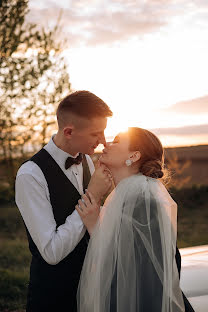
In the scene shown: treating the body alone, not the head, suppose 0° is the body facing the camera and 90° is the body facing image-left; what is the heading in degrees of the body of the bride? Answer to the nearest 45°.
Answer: approximately 135°

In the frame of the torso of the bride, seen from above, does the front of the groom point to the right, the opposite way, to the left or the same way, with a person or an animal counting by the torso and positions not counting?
the opposite way

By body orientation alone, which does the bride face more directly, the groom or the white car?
the groom

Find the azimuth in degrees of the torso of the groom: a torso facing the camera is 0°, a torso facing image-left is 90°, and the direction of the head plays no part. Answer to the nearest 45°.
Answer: approximately 315°

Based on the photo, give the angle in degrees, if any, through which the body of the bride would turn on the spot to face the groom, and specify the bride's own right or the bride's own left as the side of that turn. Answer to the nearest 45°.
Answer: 0° — they already face them

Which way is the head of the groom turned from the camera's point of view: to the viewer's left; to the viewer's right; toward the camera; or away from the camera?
to the viewer's right

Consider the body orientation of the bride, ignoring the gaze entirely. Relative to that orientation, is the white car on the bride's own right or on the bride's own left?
on the bride's own right

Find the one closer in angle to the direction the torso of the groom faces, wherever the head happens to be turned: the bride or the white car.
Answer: the bride

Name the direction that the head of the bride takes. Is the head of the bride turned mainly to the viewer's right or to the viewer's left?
to the viewer's left

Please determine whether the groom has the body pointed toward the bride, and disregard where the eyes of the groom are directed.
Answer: yes
